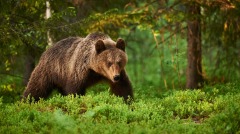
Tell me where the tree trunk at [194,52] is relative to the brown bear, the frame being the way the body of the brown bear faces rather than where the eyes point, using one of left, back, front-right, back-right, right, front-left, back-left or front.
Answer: left

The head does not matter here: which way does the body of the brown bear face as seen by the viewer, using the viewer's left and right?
facing the viewer and to the right of the viewer
